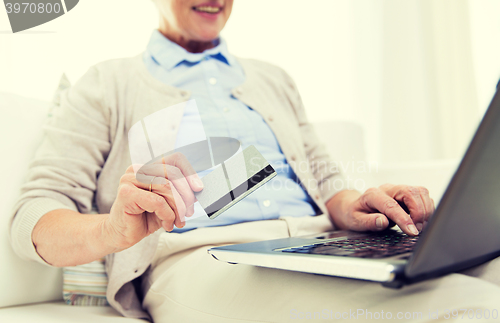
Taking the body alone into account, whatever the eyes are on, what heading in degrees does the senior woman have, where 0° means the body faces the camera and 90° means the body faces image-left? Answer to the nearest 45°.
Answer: approximately 315°

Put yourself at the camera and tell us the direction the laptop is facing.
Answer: facing away from the viewer and to the left of the viewer
